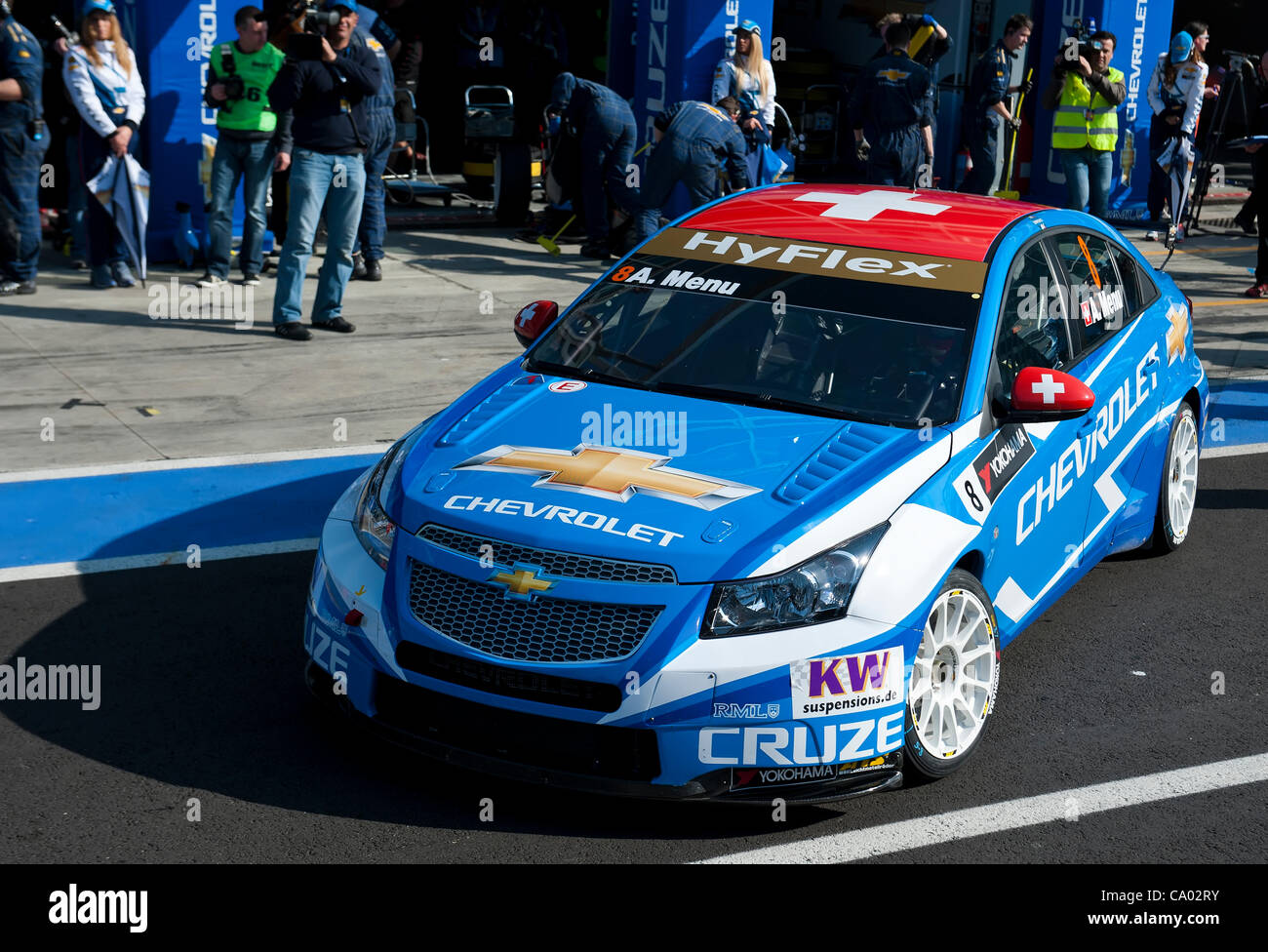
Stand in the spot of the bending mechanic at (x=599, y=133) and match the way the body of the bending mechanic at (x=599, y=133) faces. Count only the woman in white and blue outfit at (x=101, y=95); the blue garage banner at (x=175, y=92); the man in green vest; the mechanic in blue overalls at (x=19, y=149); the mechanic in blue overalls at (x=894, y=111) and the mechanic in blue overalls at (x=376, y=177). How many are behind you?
1

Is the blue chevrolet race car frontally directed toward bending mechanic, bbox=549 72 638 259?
no

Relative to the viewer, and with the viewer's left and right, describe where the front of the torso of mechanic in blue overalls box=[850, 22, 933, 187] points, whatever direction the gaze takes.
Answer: facing away from the viewer

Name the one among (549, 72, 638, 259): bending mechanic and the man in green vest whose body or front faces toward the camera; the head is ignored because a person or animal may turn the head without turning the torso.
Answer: the man in green vest

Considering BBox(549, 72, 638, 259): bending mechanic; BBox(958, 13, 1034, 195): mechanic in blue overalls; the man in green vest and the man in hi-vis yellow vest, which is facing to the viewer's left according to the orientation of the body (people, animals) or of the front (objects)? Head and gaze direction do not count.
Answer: the bending mechanic

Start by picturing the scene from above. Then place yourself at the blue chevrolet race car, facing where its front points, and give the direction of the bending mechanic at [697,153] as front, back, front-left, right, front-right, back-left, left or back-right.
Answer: back-right

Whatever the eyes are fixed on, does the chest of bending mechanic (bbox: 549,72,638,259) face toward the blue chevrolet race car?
no

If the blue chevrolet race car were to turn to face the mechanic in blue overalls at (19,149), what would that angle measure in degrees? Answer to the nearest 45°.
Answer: approximately 90° to its right

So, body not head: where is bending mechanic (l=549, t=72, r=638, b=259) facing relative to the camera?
to the viewer's left

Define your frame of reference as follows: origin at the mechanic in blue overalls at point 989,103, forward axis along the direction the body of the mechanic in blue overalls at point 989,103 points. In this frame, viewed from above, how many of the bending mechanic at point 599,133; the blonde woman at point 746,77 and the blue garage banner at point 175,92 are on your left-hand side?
0

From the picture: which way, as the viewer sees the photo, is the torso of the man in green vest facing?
toward the camera

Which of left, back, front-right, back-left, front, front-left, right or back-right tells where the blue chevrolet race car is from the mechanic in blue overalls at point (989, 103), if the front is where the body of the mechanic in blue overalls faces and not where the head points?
right

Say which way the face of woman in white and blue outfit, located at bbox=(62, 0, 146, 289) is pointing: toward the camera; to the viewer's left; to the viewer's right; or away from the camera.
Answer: toward the camera

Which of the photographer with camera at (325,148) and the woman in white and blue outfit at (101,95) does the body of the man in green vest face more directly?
the photographer with camera
